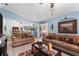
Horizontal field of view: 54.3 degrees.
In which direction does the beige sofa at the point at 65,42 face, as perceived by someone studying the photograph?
facing the viewer and to the left of the viewer

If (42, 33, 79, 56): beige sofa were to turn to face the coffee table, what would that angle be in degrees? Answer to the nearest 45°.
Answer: approximately 45° to its right

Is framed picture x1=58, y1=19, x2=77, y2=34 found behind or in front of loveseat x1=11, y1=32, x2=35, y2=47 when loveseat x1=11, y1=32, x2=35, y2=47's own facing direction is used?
in front

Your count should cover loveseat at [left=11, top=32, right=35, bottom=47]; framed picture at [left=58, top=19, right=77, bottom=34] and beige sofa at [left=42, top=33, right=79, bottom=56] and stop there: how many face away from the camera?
0

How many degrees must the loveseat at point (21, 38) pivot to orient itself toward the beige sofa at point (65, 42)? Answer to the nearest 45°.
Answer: approximately 45° to its left

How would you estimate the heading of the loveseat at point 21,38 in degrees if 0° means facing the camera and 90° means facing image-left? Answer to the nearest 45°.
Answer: approximately 315°
